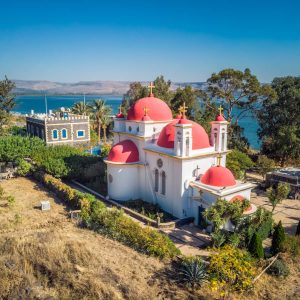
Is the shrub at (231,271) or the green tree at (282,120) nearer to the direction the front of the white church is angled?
the shrub

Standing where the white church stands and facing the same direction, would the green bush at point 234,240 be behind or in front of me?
in front

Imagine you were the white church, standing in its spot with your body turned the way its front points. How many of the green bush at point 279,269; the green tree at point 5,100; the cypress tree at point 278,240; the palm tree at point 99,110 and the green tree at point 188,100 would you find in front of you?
2

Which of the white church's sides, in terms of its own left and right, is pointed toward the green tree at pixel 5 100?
back

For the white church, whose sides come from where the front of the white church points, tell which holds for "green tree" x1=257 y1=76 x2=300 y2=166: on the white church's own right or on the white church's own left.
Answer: on the white church's own left

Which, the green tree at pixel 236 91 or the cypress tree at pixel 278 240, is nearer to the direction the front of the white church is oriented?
the cypress tree

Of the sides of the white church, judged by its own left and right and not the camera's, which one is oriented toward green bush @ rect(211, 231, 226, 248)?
front

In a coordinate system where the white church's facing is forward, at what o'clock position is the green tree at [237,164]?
The green tree is roughly at 9 o'clock from the white church.

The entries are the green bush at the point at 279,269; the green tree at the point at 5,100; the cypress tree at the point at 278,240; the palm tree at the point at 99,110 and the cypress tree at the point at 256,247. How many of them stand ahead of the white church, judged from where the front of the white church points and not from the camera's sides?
3

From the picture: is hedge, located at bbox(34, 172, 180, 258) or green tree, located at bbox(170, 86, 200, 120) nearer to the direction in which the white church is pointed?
the hedge

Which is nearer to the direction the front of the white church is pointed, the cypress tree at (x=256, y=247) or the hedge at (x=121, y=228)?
the cypress tree

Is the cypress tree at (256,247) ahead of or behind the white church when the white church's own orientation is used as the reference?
ahead

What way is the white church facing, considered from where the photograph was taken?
facing the viewer and to the right of the viewer

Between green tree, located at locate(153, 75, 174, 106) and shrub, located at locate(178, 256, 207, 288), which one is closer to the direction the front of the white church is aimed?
the shrub

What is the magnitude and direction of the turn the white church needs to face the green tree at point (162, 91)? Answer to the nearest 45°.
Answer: approximately 135° to its left

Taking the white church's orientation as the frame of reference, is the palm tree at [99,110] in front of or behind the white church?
behind
